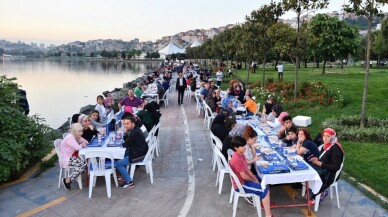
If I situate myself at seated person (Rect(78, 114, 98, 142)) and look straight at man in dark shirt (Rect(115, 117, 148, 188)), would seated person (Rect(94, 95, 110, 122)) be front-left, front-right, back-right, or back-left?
back-left

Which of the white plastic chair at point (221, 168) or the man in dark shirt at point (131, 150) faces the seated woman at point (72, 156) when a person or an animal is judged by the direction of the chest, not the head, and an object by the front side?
the man in dark shirt

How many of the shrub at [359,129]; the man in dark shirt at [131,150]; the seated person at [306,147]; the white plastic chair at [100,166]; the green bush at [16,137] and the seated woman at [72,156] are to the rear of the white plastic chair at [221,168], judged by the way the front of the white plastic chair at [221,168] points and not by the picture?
4

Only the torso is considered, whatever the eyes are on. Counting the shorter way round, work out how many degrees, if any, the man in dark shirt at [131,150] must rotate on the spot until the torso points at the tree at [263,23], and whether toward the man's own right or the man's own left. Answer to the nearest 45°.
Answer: approximately 135° to the man's own right

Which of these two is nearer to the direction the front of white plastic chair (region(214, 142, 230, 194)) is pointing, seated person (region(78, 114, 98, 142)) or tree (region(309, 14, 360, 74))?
the tree

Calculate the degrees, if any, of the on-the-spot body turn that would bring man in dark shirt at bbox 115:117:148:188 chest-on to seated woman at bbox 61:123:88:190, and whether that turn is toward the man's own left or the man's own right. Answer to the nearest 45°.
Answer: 0° — they already face them

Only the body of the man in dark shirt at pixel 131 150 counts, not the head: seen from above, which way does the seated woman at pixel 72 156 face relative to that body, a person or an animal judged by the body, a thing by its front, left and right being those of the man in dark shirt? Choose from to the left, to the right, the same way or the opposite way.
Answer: the opposite way

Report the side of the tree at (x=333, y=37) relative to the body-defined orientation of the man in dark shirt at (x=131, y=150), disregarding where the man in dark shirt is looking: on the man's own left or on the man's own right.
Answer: on the man's own right

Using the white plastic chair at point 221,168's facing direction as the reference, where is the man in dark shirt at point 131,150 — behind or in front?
behind

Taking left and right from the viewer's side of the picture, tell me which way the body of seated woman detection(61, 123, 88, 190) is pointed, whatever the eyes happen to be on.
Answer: facing to the right of the viewer

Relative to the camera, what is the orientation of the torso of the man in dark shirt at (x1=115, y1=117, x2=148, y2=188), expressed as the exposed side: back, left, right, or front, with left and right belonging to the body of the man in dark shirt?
left

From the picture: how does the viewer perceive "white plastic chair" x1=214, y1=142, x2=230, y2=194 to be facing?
facing to the right of the viewer

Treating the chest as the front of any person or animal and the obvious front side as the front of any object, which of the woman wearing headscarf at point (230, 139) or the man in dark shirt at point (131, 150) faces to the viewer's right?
the woman wearing headscarf
